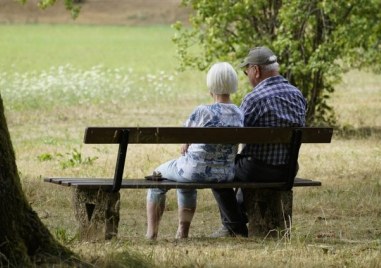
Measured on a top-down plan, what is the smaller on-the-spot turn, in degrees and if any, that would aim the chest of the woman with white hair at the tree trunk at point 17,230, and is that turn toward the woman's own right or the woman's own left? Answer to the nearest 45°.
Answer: approximately 90° to the woman's own left

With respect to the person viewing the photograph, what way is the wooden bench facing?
facing away from the viewer

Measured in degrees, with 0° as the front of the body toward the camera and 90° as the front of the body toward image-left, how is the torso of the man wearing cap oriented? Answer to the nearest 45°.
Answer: approximately 135°

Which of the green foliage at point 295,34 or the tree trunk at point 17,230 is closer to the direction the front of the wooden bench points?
the green foliage

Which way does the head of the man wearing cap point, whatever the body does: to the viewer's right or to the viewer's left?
to the viewer's left

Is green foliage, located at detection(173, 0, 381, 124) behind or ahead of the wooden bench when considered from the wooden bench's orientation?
ahead

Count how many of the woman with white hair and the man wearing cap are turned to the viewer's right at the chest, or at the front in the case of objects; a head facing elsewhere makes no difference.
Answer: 0

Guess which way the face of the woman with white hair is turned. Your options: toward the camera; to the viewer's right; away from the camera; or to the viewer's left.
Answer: away from the camera

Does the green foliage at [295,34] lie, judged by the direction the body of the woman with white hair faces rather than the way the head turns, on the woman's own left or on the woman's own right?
on the woman's own right

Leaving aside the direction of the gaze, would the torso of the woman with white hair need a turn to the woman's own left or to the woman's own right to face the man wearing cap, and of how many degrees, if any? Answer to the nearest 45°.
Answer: approximately 90° to the woman's own right

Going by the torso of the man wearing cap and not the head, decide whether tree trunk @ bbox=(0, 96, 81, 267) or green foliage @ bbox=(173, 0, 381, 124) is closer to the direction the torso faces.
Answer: the green foliage

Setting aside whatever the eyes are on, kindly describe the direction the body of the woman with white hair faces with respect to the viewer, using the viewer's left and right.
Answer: facing away from the viewer and to the left of the viewer
